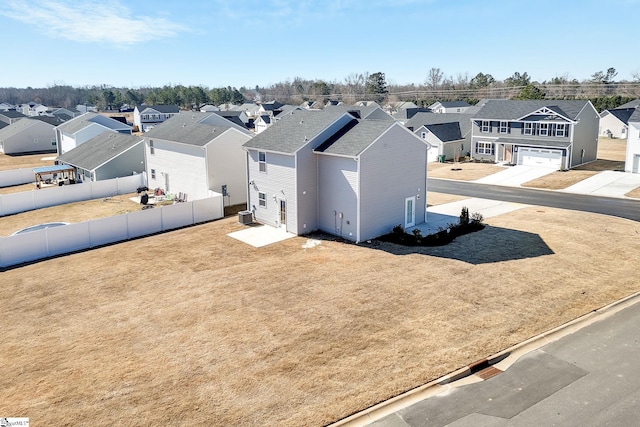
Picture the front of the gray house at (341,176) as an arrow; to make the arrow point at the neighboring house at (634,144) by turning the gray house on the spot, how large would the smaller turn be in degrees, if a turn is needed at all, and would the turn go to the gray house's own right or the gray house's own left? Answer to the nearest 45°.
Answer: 0° — it already faces it

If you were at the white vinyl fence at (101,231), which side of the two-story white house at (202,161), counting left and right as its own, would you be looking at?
back

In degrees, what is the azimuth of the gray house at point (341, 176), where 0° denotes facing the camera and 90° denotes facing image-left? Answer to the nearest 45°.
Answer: approximately 225°

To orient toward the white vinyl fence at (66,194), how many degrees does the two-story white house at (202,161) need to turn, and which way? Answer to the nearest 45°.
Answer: approximately 90° to its left

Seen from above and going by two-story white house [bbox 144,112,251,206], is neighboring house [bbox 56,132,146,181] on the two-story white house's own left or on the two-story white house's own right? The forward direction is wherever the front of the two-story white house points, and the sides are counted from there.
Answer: on the two-story white house's own left

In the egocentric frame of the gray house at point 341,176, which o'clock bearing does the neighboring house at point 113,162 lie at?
The neighboring house is roughly at 9 o'clock from the gray house.
